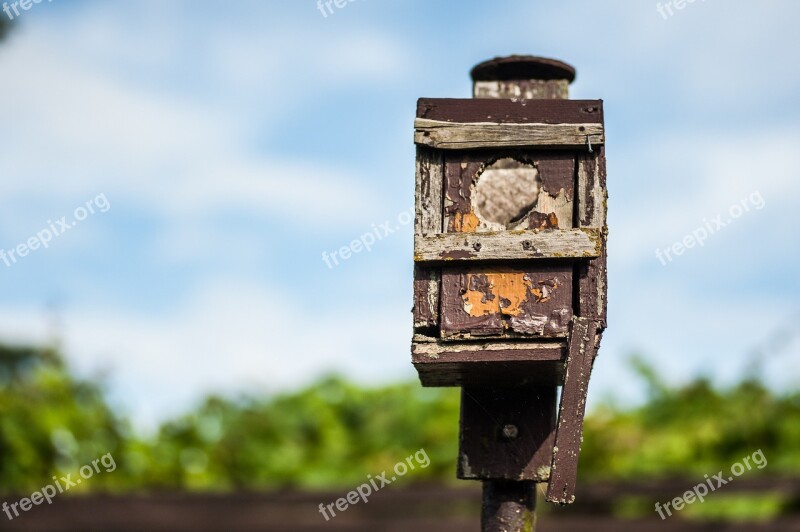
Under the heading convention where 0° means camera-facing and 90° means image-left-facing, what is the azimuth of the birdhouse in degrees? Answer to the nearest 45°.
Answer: approximately 0°

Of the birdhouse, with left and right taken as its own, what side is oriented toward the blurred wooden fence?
back
